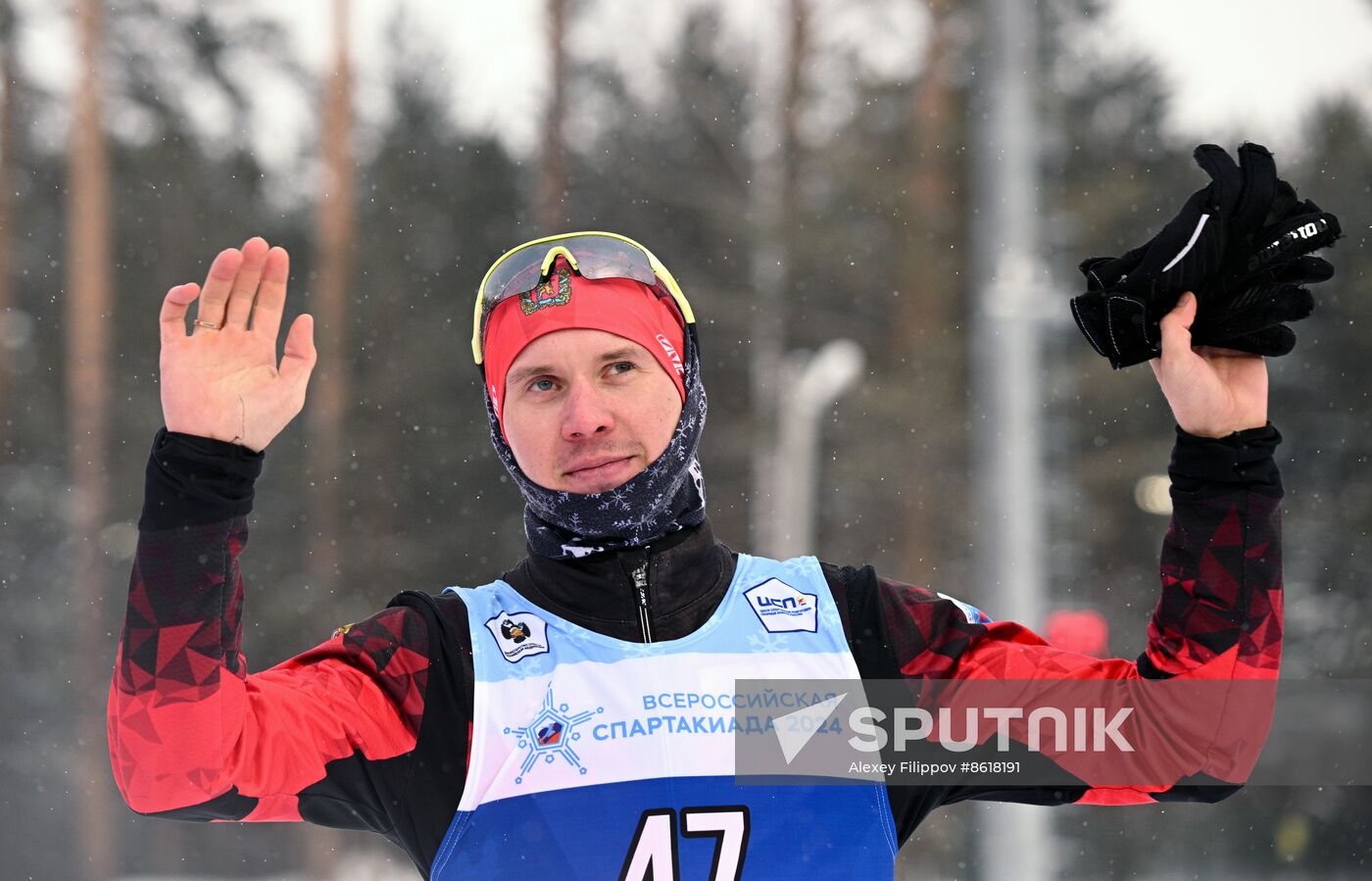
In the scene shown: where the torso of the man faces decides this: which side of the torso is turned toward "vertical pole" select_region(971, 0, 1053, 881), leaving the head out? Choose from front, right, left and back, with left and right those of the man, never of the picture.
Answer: back

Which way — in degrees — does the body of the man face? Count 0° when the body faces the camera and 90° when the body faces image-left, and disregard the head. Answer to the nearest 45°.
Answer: approximately 0°

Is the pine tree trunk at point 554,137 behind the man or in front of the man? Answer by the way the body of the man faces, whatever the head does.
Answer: behind

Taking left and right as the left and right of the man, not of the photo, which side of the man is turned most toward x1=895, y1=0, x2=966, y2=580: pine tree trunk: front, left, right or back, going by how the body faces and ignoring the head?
back

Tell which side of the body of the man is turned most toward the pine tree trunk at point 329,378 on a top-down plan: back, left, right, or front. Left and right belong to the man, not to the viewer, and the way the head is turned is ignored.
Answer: back
